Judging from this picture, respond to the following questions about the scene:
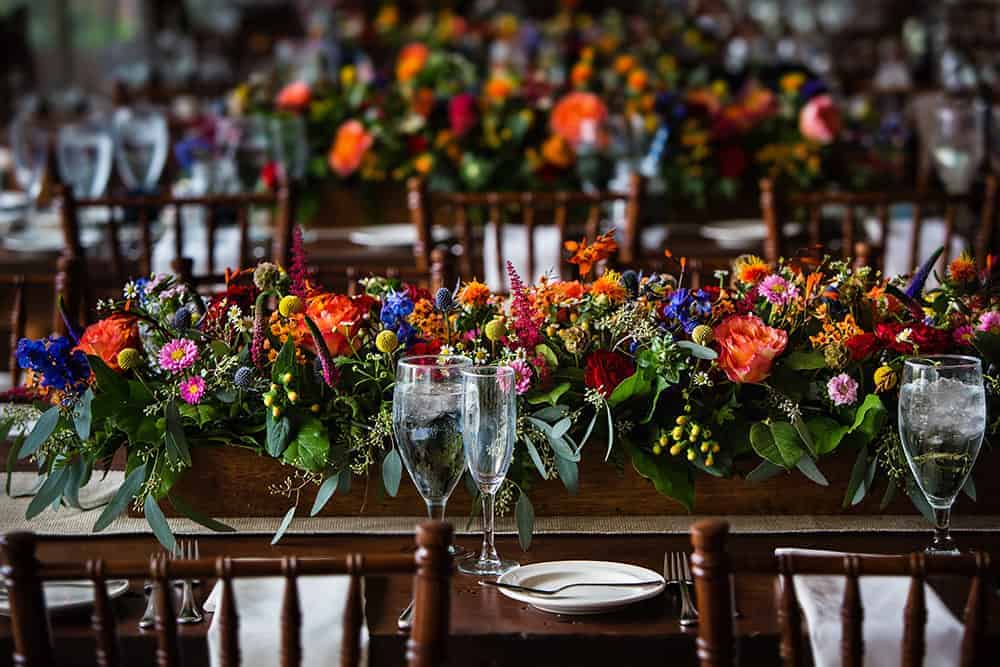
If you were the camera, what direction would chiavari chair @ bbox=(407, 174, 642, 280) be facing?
facing away from the viewer

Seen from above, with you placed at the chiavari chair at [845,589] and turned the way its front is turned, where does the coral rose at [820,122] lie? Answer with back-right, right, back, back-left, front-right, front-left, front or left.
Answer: front

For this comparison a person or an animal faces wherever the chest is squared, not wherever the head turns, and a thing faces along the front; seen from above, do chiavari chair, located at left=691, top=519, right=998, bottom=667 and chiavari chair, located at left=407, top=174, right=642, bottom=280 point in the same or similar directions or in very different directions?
same or similar directions

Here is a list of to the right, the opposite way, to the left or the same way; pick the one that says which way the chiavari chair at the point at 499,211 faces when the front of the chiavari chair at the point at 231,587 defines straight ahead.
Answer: the same way

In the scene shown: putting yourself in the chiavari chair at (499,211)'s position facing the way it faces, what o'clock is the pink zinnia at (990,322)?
The pink zinnia is roughly at 5 o'clock from the chiavari chair.

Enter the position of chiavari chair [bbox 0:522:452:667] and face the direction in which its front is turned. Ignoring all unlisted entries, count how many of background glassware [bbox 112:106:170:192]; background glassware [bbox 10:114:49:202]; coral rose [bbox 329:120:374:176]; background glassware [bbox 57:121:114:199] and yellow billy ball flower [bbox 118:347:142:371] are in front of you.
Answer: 5

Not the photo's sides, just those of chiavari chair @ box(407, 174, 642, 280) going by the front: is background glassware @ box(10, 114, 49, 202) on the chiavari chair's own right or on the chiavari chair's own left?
on the chiavari chair's own left

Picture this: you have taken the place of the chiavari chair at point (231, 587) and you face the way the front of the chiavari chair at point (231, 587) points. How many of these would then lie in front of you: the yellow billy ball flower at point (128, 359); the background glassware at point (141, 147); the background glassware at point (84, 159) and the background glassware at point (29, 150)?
4

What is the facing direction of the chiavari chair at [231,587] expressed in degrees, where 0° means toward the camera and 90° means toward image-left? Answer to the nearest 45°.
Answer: approximately 180°

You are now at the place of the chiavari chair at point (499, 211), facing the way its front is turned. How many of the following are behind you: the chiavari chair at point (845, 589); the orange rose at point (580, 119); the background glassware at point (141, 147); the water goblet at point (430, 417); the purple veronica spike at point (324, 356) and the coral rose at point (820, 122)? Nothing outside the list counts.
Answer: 3

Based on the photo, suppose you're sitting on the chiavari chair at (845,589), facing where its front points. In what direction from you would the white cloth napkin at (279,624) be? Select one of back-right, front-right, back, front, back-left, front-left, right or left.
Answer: left

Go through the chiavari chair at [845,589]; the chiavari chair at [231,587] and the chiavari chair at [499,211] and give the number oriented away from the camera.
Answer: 3

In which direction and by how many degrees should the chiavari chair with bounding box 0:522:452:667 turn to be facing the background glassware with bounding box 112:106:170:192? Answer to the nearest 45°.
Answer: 0° — it already faces it

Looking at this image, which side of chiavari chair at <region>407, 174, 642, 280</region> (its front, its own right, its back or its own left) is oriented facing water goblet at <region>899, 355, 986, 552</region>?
back

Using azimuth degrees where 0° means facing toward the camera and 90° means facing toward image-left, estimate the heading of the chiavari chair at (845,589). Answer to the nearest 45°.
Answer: approximately 180°

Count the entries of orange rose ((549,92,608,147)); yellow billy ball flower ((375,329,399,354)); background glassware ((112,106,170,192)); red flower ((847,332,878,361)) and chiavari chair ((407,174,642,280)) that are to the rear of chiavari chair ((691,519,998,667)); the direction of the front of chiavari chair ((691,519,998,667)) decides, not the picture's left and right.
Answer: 0
